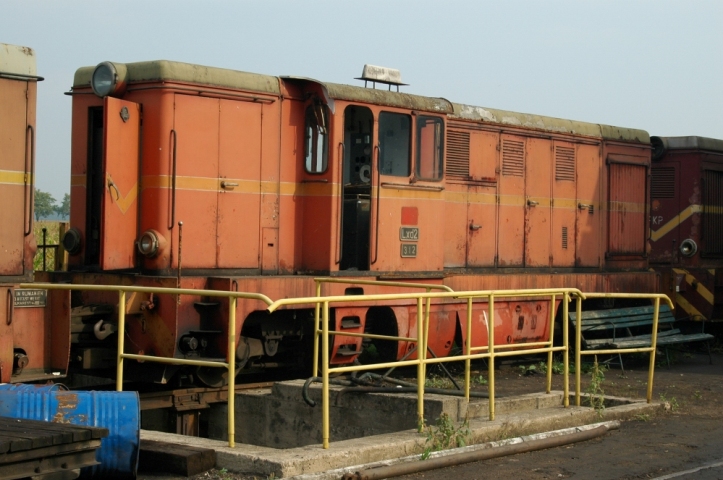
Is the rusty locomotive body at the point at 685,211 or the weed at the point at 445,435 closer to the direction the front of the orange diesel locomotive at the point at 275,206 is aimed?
the weed

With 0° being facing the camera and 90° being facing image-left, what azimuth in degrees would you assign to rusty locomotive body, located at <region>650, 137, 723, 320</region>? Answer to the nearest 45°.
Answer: approximately 45°

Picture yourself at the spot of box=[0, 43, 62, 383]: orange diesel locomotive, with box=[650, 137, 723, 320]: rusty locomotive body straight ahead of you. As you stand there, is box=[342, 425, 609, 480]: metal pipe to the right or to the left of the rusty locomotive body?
right

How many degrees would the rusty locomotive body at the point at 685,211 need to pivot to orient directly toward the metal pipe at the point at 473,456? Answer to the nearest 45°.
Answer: approximately 45° to its left

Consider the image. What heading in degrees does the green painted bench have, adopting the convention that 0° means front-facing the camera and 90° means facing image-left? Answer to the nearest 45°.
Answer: approximately 315°

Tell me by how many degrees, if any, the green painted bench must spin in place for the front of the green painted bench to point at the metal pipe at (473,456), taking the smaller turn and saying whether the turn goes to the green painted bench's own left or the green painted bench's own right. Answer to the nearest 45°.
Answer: approximately 45° to the green painted bench's own right

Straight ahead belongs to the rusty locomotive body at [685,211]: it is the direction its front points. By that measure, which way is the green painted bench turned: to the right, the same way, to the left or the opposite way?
to the left

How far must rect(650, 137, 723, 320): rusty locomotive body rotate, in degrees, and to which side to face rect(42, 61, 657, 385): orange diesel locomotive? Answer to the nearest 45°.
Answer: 0° — it already faces it

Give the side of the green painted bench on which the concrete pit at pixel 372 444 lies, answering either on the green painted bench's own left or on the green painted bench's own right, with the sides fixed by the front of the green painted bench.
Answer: on the green painted bench's own right

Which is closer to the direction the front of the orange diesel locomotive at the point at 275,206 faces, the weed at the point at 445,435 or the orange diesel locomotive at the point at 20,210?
the orange diesel locomotive

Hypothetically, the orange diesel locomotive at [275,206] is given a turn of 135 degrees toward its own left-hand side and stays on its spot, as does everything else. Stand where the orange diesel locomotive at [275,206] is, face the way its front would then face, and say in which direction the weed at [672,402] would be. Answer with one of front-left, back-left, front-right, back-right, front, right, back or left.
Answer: front

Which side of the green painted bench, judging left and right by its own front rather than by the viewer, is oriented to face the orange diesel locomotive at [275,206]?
right

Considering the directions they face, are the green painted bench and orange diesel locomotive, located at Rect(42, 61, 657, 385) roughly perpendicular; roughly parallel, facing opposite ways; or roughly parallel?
roughly perpendicular
